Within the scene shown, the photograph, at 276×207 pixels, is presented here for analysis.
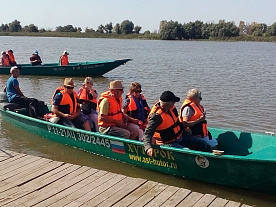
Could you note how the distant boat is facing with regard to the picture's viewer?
facing to the right of the viewer

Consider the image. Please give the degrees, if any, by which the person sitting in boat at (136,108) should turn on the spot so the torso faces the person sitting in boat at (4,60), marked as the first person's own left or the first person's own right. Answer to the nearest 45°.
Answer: approximately 180°

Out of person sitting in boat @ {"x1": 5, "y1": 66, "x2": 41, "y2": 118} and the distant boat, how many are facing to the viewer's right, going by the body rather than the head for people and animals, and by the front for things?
2

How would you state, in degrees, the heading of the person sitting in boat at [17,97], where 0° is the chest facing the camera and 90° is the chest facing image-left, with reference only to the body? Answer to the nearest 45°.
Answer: approximately 270°

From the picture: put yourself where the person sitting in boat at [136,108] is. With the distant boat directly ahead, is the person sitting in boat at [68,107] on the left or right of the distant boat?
left

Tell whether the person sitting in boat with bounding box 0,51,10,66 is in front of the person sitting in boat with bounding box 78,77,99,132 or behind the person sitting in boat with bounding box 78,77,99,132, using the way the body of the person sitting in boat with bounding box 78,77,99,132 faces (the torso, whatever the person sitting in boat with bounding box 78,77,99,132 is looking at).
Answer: behind

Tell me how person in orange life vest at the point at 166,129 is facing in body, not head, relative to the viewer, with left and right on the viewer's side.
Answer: facing the viewer and to the right of the viewer

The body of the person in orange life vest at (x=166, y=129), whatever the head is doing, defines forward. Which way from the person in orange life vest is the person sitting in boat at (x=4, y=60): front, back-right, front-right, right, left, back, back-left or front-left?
back

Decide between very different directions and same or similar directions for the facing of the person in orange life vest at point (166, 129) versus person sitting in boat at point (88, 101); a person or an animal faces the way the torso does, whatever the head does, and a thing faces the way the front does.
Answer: same or similar directions
